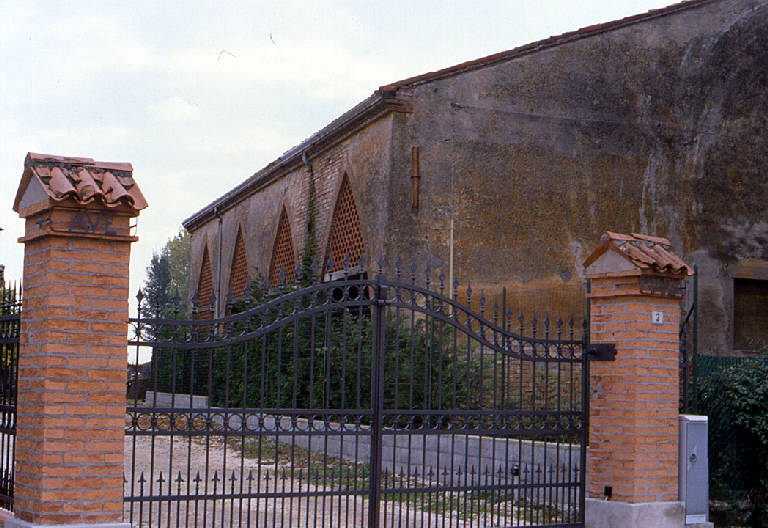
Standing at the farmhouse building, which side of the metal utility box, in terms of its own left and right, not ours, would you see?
back

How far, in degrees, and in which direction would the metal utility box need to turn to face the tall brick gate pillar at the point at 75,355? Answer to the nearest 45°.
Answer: approximately 45° to its right

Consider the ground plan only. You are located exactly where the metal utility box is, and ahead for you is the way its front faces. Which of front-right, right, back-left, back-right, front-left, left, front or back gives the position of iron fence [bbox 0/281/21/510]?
front-right

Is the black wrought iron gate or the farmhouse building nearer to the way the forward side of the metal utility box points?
the black wrought iron gate

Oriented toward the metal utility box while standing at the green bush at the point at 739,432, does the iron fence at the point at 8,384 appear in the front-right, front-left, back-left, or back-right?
front-right

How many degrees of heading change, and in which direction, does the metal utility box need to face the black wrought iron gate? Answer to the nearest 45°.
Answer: approximately 90° to its right

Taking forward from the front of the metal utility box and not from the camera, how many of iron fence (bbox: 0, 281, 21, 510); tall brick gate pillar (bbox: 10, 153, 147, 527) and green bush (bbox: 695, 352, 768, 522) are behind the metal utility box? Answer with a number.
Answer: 1

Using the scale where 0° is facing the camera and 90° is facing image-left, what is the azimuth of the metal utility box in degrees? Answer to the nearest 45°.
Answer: approximately 0°

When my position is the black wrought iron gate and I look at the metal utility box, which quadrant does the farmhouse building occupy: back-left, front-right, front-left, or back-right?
front-left
